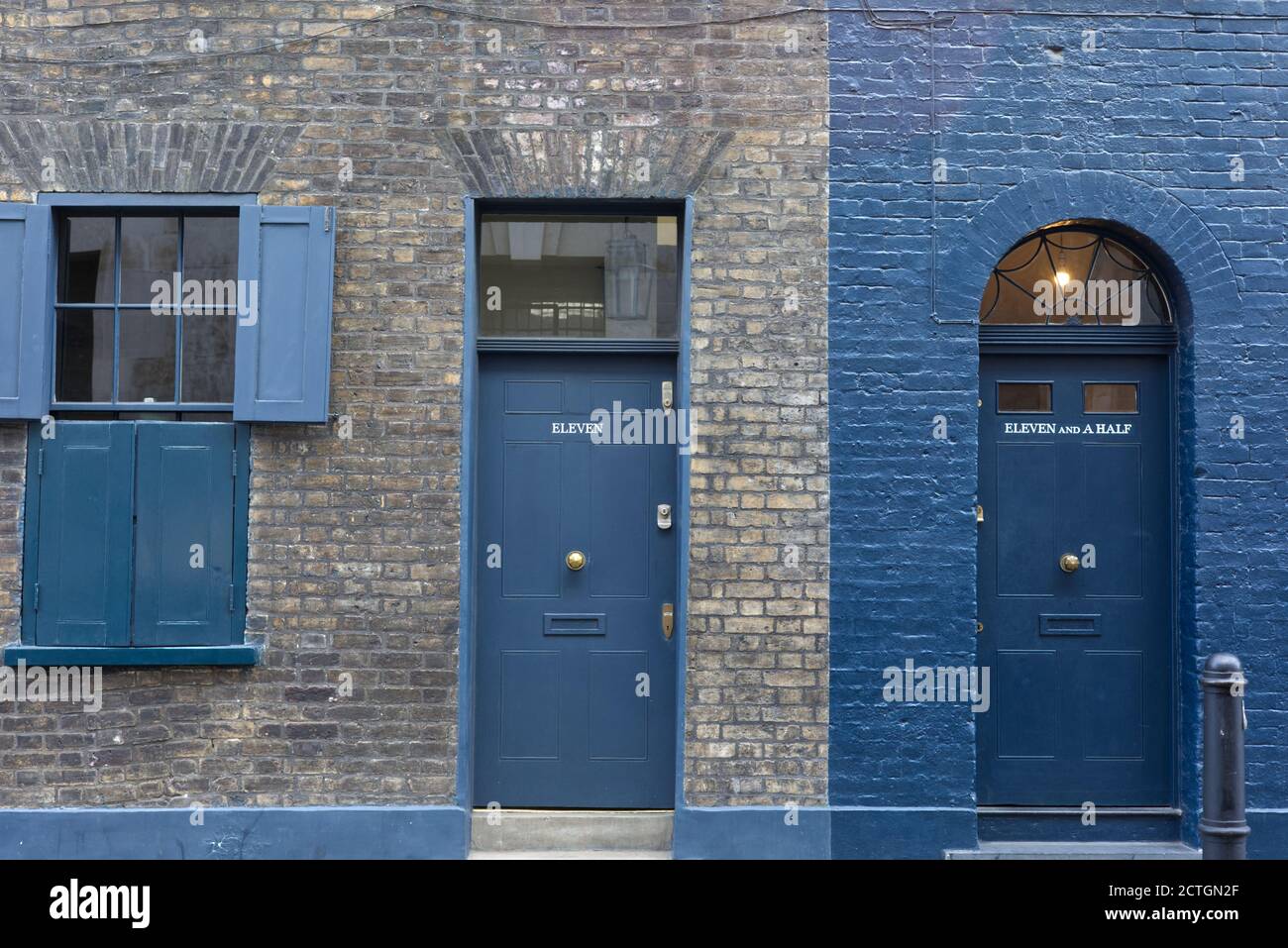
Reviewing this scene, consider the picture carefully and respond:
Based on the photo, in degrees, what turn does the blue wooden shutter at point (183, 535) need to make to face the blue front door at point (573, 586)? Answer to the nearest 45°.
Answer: approximately 90° to its left

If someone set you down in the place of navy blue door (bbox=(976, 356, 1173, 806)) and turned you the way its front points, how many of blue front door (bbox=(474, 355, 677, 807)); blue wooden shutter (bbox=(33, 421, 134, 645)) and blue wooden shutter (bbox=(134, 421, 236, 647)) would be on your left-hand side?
0

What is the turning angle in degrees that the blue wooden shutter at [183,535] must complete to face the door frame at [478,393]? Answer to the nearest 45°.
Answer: approximately 90° to its left

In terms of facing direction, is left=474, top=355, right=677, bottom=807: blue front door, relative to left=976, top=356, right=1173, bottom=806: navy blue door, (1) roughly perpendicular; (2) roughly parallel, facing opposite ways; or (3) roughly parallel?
roughly parallel

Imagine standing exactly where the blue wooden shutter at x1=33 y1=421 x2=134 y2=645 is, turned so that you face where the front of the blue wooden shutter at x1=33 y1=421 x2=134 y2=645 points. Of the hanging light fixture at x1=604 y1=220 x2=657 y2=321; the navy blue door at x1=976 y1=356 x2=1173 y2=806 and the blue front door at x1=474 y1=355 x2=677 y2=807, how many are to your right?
0

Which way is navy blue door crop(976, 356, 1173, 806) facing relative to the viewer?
toward the camera

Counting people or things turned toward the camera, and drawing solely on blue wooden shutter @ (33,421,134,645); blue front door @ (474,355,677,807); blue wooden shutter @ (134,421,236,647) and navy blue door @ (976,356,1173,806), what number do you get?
4

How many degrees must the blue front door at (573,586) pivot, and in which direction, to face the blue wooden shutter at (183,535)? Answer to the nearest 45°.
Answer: approximately 90° to its right

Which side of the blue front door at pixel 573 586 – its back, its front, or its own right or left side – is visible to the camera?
front

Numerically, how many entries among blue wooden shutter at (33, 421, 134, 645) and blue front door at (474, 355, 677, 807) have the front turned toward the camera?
2

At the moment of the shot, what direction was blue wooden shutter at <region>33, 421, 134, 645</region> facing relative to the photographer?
facing the viewer

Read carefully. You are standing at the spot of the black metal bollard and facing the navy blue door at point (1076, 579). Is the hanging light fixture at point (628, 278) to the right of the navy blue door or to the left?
left
